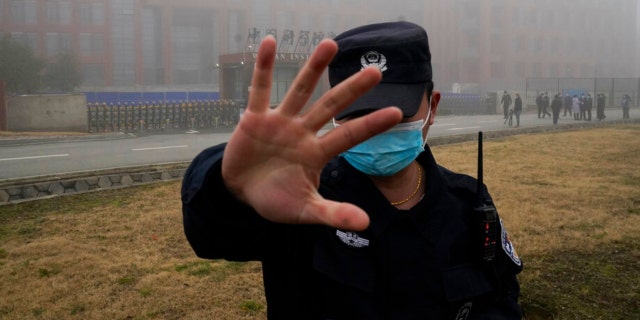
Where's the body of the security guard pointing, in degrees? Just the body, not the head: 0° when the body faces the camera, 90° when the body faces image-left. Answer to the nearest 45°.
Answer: approximately 0°

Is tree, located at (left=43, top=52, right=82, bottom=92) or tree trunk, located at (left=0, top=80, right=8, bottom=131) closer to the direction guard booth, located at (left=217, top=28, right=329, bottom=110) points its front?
the tree trunk

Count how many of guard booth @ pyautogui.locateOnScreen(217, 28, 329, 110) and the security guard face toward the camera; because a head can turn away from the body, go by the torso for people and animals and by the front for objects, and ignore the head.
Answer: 2

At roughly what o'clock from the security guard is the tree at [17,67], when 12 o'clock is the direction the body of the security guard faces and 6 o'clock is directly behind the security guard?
The tree is roughly at 5 o'clock from the security guard.

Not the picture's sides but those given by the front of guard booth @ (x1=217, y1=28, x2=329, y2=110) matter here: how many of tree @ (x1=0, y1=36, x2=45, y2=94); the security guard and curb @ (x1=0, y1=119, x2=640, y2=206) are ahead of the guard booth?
2

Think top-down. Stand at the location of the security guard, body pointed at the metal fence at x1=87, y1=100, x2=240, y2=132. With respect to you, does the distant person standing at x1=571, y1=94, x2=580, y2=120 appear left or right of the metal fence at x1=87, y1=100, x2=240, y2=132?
right

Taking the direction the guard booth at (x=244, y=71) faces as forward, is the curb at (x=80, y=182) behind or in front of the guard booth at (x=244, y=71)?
in front

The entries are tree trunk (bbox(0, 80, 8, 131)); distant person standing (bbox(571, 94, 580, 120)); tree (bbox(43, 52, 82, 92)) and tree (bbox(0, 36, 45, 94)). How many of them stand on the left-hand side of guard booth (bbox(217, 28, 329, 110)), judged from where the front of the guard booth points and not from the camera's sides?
1

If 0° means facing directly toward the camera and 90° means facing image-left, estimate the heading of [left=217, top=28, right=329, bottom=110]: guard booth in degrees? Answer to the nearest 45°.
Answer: approximately 0°

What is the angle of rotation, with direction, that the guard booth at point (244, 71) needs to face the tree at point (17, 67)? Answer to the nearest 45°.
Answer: approximately 135° to its right

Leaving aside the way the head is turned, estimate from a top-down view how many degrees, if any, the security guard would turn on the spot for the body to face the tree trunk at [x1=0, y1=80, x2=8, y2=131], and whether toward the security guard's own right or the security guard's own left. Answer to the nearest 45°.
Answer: approximately 135° to the security guard's own right
